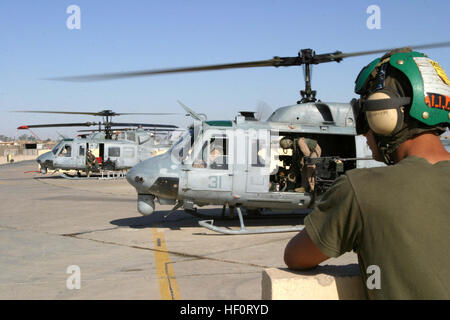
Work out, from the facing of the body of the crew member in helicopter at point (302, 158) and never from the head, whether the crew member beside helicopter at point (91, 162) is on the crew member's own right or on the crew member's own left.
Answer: on the crew member's own right

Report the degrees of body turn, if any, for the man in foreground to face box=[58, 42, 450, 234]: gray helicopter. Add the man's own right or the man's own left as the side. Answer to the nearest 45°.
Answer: approximately 45° to the man's own right

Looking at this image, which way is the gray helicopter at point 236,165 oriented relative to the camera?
to the viewer's left

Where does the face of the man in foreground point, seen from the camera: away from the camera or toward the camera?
away from the camera

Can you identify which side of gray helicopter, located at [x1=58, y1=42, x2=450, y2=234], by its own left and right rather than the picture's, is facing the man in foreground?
left

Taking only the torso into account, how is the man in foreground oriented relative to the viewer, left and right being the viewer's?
facing away from the viewer and to the left of the viewer

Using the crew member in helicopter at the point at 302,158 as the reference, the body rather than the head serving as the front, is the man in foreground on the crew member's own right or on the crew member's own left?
on the crew member's own left
